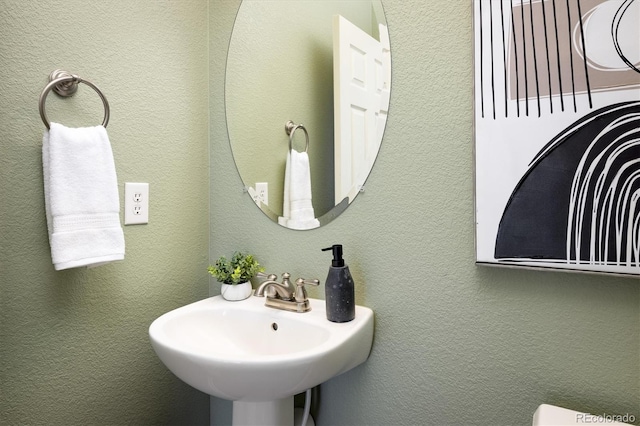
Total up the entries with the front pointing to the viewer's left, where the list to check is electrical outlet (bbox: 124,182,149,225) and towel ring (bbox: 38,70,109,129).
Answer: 0

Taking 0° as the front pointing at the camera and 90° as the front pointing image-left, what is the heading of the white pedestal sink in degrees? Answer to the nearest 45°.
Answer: approximately 45°

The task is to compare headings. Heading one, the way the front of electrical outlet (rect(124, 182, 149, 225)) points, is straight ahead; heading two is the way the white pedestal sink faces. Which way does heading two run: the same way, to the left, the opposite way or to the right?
to the right

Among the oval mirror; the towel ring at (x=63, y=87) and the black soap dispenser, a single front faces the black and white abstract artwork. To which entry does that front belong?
the towel ring

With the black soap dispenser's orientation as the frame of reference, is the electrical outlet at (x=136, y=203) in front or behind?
in front

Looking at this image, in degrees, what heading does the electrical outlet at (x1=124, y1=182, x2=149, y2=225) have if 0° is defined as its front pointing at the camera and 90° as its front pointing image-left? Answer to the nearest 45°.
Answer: approximately 315°

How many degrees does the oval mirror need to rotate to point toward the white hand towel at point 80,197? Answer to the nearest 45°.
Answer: approximately 45° to its right

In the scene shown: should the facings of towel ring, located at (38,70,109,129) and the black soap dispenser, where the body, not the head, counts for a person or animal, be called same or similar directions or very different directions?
very different directions
